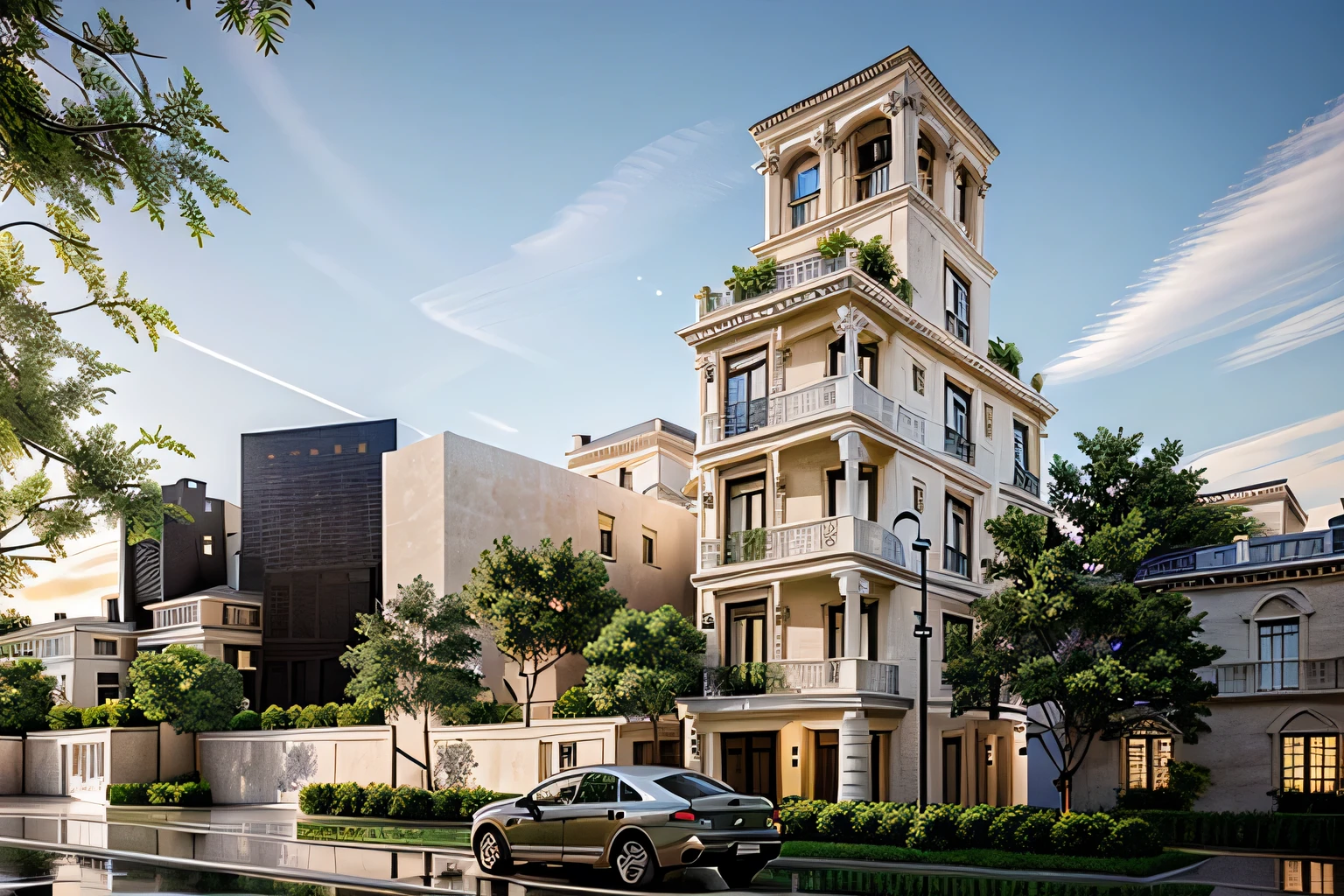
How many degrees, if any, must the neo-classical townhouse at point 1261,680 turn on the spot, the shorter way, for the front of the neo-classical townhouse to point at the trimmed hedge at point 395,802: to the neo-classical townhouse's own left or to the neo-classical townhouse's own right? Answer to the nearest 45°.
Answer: approximately 45° to the neo-classical townhouse's own right

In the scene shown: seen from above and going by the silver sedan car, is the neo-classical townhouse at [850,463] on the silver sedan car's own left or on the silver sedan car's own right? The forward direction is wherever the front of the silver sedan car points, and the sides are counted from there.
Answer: on the silver sedan car's own right

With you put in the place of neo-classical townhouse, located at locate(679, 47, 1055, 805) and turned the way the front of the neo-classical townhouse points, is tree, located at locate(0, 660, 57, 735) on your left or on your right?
on your right

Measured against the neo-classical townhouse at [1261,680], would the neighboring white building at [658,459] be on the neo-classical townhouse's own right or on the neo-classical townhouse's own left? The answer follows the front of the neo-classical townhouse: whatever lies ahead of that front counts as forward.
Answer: on the neo-classical townhouse's own right

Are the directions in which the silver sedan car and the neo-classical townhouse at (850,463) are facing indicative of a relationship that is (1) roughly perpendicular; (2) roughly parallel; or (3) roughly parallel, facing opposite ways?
roughly perpendicular

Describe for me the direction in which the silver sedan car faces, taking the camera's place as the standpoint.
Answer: facing away from the viewer and to the left of the viewer

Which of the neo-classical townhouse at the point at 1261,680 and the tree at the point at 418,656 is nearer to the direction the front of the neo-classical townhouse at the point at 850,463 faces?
the tree
